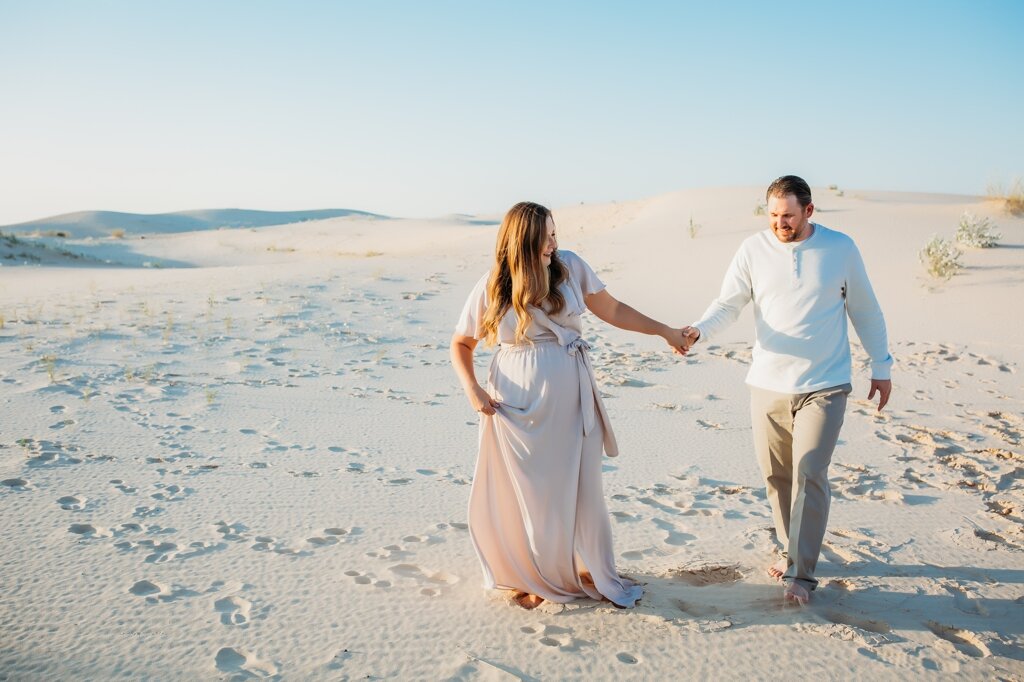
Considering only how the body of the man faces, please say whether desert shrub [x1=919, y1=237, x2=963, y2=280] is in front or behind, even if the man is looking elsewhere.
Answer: behind

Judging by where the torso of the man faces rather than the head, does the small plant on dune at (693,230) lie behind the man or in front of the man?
behind

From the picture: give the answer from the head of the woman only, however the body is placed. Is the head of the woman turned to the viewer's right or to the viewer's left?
to the viewer's right

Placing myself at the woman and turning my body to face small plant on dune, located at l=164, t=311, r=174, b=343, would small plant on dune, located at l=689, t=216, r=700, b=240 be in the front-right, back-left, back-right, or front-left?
front-right

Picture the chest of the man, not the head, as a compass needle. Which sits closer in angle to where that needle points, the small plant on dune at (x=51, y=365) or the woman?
the woman

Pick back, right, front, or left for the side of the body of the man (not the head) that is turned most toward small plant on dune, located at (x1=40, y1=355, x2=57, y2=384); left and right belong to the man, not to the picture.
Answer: right

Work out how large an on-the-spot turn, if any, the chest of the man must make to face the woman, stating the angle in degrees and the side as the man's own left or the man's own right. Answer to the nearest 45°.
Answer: approximately 45° to the man's own right

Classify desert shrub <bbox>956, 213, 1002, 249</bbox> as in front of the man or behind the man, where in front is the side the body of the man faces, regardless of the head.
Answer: behind

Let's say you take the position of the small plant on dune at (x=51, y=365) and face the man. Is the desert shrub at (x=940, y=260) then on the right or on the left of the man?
left

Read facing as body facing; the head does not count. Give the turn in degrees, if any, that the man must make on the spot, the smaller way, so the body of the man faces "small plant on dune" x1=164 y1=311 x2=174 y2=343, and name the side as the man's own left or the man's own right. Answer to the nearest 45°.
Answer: approximately 135° to the man's own right

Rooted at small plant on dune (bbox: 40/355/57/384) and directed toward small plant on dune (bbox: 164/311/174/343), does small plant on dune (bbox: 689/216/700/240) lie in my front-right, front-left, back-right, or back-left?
front-right

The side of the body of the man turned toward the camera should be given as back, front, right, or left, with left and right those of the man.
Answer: front

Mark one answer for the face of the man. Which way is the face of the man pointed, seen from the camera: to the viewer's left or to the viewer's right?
to the viewer's left

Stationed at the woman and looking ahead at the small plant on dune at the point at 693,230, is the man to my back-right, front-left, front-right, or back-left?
front-right
